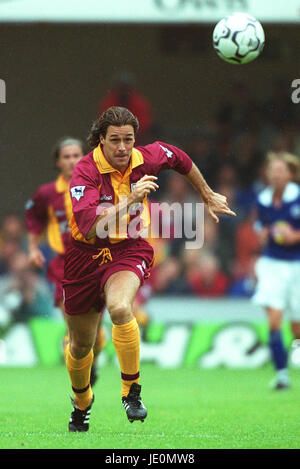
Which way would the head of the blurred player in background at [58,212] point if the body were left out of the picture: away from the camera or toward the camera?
toward the camera

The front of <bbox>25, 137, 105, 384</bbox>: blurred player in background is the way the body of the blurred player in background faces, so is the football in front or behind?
in front

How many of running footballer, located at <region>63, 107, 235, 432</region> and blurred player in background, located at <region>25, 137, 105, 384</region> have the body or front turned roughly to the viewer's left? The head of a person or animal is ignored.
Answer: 0

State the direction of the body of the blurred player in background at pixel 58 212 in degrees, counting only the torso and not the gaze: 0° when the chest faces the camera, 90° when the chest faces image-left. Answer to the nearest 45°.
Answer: approximately 315°

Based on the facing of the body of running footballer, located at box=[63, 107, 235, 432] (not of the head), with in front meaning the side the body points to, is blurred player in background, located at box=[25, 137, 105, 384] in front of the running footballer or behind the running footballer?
behind

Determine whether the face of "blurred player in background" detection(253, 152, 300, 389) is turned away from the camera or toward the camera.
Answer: toward the camera

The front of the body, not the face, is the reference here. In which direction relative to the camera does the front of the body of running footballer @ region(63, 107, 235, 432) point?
toward the camera

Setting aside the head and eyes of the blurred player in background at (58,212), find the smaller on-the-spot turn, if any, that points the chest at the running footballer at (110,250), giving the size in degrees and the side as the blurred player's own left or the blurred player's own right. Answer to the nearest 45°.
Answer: approximately 45° to the blurred player's own right

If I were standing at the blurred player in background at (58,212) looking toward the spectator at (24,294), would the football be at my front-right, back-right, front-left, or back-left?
back-right
